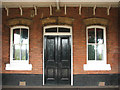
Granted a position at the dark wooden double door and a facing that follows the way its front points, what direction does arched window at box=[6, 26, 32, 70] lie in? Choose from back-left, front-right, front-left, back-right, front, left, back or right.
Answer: right

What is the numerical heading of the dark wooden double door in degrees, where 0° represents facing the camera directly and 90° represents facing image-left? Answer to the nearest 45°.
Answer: approximately 0°

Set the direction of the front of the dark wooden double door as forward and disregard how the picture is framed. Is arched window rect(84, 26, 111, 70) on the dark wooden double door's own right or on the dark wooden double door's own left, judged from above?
on the dark wooden double door's own left
